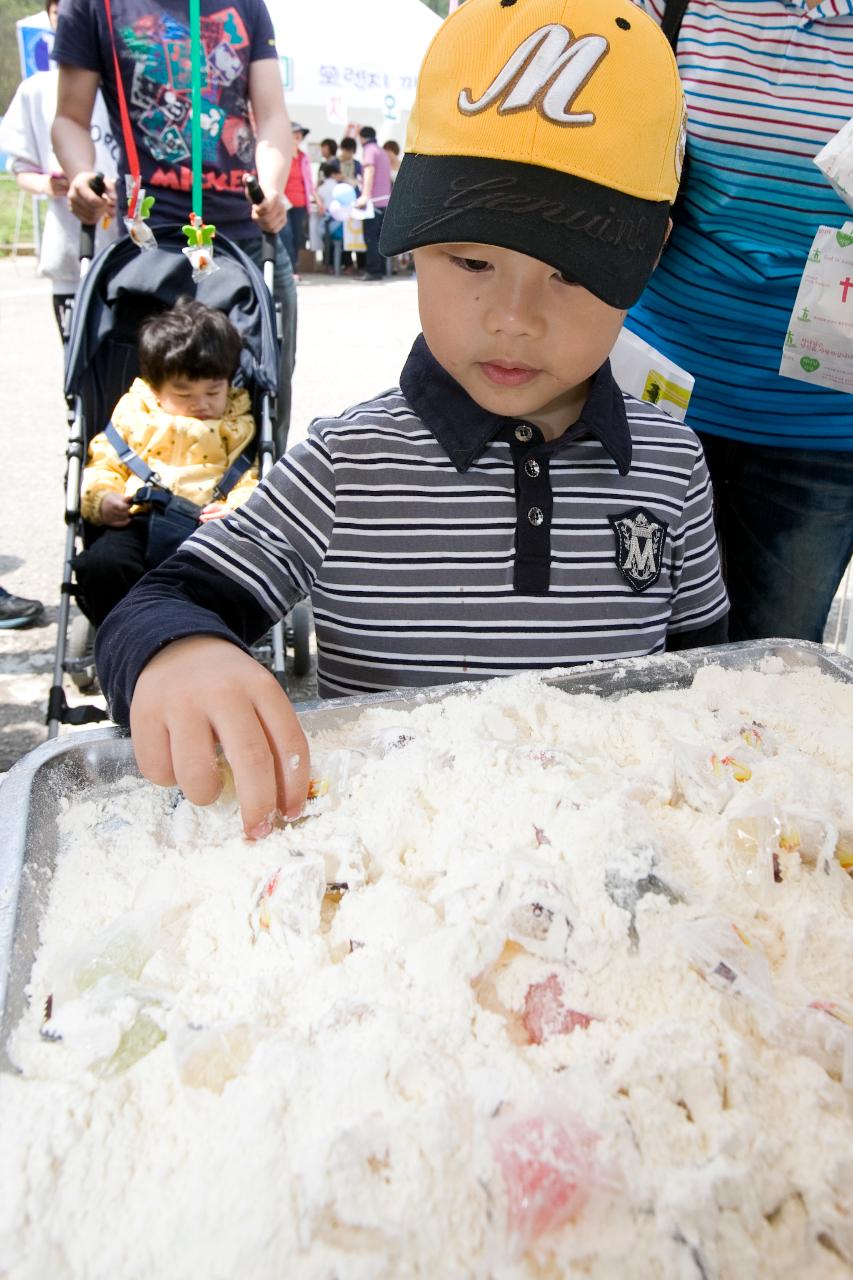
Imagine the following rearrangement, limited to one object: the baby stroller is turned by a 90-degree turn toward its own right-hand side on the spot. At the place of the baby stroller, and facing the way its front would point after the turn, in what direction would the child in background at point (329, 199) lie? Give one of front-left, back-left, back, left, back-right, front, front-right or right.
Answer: right

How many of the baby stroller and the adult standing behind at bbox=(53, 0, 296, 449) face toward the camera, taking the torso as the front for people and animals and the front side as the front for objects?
2

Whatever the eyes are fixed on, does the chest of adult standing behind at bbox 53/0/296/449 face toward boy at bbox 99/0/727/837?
yes

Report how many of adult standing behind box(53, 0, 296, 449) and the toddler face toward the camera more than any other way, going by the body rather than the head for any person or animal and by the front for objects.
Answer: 2

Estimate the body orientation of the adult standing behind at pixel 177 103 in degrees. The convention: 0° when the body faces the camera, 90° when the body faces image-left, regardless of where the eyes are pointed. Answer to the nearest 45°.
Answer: approximately 0°
